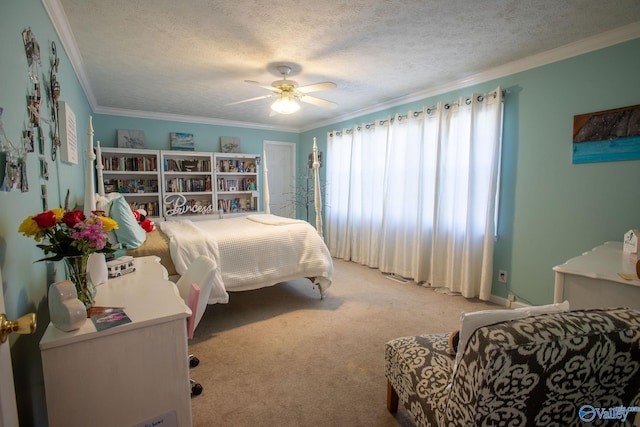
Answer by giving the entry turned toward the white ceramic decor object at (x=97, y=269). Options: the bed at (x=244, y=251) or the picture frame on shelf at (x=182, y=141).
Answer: the picture frame on shelf

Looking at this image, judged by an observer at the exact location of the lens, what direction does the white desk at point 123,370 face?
facing to the right of the viewer

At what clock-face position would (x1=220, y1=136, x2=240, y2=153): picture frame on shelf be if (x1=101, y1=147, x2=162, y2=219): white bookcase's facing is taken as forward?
The picture frame on shelf is roughly at 9 o'clock from the white bookcase.

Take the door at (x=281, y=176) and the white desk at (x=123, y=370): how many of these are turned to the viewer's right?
1

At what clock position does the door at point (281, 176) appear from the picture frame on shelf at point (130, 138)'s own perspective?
The door is roughly at 9 o'clock from the picture frame on shelf.

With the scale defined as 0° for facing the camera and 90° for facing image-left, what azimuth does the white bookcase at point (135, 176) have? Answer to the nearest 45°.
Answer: approximately 0°

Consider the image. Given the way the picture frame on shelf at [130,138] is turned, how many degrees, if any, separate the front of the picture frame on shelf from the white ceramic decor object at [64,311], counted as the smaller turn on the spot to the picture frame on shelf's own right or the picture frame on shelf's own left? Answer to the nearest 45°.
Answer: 0° — it already faces it

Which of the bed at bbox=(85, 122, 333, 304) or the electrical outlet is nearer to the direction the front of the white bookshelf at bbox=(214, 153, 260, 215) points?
the bed

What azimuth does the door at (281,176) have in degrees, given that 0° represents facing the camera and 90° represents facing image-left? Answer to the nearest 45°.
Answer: approximately 0°

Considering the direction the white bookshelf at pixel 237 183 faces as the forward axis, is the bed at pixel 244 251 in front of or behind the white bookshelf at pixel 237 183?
in front

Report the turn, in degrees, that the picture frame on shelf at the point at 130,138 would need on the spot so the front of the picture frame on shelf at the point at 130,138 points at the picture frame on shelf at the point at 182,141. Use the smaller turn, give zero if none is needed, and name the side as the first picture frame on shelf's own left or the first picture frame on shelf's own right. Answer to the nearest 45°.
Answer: approximately 90° to the first picture frame on shelf's own left

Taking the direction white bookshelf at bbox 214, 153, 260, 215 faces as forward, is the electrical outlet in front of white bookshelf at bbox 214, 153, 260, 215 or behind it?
in front
